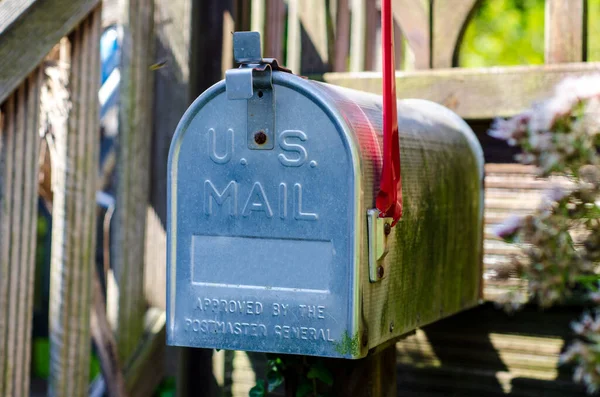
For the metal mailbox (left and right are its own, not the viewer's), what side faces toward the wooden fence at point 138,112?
right

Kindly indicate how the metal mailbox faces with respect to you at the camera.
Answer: facing the viewer and to the left of the viewer

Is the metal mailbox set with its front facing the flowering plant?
no
